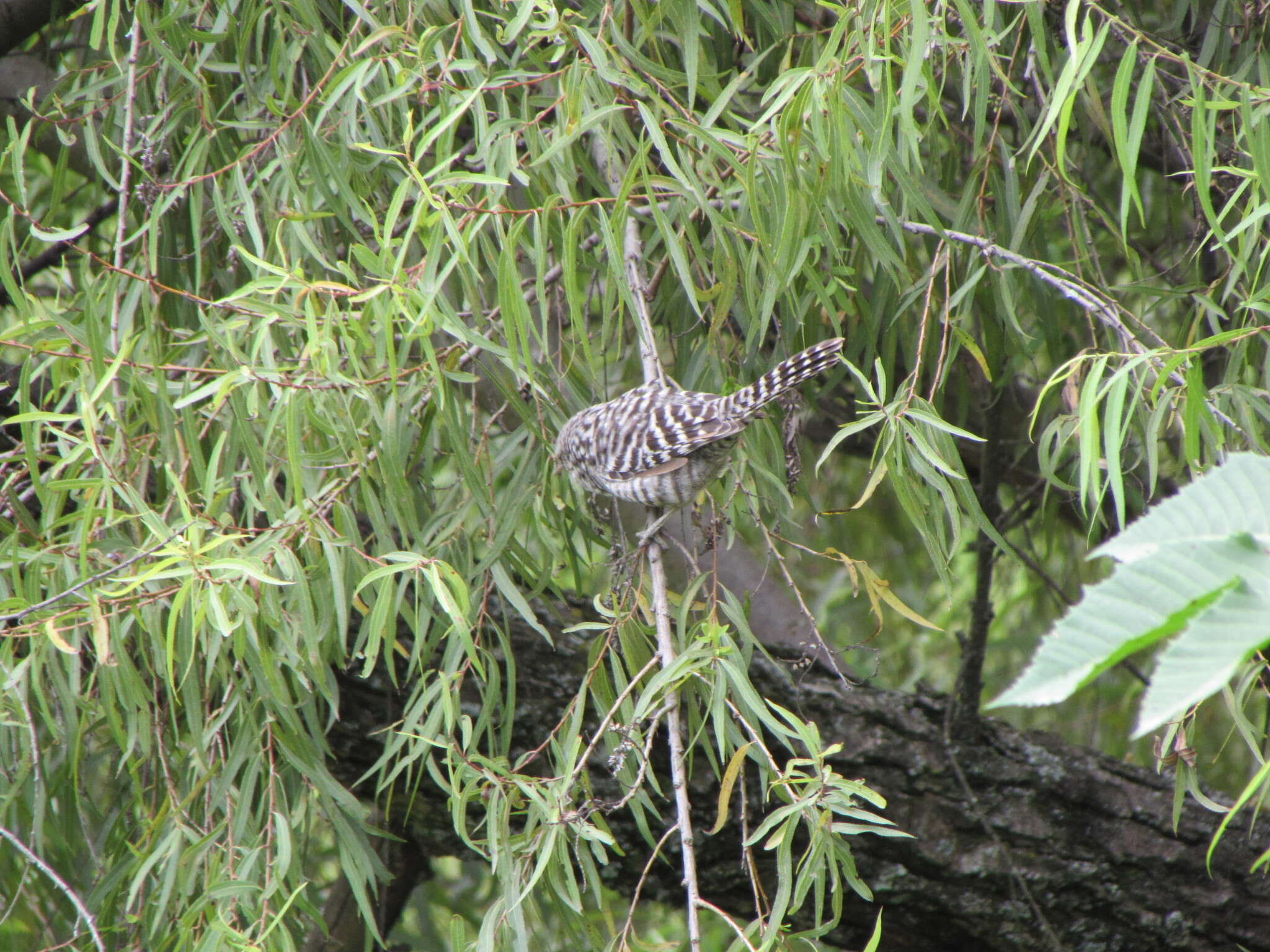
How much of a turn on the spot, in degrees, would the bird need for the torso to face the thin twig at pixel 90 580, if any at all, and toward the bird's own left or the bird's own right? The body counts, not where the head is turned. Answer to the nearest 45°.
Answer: approximately 45° to the bird's own left

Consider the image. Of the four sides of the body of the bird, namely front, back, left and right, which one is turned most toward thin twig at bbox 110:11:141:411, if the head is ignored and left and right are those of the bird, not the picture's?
front

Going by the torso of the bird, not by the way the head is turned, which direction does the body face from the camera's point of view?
to the viewer's left
